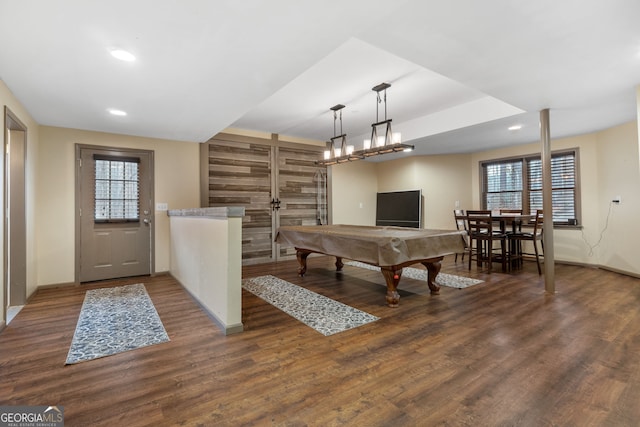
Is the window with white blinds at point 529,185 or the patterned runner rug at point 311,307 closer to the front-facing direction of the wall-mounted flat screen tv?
the patterned runner rug

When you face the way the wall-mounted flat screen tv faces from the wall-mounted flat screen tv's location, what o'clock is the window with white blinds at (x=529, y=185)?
The window with white blinds is roughly at 8 o'clock from the wall-mounted flat screen tv.

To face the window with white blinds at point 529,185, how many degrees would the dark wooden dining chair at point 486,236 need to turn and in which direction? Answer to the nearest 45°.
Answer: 0° — it already faces it

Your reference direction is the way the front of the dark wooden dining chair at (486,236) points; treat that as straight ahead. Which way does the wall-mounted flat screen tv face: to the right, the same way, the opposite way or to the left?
the opposite way

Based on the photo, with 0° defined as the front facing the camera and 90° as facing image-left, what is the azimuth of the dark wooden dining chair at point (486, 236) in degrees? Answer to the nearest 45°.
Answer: approximately 225°

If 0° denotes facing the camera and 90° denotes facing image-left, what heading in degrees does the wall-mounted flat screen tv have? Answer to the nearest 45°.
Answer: approximately 45°

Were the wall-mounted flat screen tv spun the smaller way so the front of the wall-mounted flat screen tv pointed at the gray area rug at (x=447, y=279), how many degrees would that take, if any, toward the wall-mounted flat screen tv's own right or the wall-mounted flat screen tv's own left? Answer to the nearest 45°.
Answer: approximately 45° to the wall-mounted flat screen tv's own left

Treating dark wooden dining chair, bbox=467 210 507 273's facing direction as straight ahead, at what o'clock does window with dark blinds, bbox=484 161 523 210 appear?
The window with dark blinds is roughly at 11 o'clock from the dark wooden dining chair.

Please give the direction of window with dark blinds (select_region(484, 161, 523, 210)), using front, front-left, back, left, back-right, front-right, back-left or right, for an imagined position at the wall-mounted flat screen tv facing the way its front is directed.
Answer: back-left

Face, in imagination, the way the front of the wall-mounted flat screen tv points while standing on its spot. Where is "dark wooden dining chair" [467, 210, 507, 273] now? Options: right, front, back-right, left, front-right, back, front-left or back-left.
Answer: left
